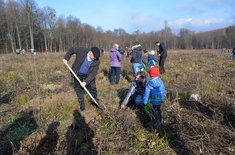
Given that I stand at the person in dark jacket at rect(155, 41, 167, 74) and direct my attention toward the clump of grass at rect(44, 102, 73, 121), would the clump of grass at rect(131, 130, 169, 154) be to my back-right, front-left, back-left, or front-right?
front-left

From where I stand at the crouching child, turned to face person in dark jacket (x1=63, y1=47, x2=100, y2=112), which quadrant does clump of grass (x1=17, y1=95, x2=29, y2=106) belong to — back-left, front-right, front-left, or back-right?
front-right

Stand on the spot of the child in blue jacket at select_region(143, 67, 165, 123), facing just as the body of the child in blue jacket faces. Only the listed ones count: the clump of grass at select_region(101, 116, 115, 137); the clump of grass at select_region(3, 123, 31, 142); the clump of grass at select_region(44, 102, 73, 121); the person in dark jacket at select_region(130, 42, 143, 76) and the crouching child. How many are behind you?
0

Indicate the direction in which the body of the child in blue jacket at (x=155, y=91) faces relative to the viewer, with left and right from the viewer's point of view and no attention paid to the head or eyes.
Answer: facing away from the viewer and to the left of the viewer

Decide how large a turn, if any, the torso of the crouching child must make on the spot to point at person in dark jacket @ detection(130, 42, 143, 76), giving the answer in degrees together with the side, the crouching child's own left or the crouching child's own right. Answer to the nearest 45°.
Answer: approximately 135° to the crouching child's own right

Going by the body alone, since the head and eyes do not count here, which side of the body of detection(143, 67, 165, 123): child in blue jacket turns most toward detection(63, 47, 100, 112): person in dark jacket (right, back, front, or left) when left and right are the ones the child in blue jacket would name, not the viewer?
left

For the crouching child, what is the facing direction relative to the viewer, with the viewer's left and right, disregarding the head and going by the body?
facing the viewer and to the left of the viewer

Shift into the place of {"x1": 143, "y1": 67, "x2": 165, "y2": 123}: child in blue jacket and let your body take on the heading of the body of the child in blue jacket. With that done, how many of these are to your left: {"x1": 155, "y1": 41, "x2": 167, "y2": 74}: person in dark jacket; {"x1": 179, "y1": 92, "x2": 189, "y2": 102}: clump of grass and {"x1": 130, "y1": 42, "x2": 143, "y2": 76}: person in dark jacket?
0

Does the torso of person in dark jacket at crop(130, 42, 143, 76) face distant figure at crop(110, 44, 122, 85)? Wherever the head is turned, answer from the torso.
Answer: no
